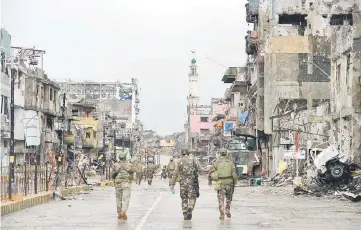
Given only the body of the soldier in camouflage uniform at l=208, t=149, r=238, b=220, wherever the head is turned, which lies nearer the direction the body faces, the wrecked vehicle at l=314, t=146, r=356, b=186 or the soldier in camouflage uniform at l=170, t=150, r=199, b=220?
the wrecked vehicle

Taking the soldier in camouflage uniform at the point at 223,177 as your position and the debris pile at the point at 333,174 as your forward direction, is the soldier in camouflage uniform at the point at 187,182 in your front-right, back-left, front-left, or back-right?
back-left

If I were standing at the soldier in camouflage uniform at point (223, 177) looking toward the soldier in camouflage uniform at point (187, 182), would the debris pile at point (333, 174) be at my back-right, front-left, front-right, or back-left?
back-right

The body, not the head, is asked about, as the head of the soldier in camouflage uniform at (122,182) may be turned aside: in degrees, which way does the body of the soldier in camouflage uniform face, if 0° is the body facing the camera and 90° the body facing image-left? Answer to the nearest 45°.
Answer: approximately 180°

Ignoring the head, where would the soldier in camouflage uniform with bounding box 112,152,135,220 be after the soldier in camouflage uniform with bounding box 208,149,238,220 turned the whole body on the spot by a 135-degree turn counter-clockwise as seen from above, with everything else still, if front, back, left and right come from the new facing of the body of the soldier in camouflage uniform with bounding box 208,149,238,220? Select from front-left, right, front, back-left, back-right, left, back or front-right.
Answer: front-right

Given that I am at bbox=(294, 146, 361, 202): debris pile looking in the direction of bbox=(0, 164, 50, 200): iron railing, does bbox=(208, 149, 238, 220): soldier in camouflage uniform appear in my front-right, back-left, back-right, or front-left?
front-left

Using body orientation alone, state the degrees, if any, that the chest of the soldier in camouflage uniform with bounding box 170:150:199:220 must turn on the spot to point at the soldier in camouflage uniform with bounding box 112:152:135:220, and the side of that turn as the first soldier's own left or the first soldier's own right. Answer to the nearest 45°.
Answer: approximately 90° to the first soldier's own left

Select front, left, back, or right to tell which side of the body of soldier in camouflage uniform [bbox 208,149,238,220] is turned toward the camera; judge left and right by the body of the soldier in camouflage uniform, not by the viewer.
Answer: back

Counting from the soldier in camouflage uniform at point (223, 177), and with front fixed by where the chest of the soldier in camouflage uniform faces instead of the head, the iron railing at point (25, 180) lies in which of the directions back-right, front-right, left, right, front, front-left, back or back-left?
front-left

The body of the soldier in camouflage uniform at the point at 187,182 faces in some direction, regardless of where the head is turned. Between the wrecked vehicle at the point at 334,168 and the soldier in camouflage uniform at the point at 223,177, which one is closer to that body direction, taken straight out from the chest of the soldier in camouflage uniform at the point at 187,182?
the wrecked vehicle

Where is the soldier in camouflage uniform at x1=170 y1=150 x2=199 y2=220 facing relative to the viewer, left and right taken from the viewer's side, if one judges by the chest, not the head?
facing away from the viewer
